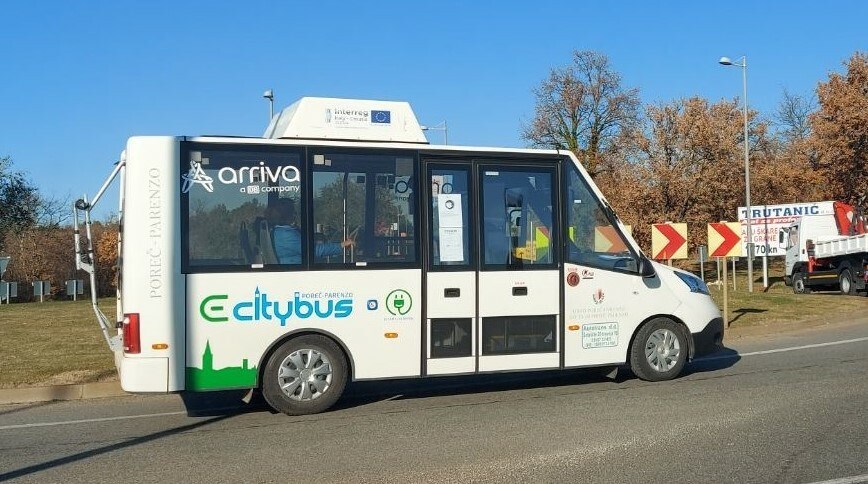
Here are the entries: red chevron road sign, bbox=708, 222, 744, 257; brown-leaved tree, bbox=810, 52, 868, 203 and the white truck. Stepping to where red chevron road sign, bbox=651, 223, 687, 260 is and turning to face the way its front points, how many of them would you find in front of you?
0

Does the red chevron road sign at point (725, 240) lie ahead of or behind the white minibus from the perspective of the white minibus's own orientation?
ahead

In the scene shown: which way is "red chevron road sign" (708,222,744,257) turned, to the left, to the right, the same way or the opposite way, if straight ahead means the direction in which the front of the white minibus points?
to the right

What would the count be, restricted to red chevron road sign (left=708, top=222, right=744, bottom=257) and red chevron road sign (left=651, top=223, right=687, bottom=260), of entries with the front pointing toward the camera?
2

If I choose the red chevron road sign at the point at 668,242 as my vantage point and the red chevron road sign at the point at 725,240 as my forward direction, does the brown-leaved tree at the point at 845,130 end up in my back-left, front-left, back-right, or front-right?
front-left

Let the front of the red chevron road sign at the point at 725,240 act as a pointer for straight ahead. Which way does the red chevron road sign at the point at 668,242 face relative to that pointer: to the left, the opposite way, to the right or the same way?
the same way

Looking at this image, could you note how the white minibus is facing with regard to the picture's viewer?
facing to the right of the viewer

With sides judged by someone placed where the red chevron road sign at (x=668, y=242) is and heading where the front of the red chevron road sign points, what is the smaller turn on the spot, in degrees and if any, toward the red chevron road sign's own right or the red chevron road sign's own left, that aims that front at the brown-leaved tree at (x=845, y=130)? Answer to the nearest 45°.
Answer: approximately 180°

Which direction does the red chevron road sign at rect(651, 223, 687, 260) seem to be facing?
toward the camera

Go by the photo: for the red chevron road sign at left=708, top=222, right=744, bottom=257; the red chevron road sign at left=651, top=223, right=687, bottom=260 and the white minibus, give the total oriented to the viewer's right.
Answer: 1

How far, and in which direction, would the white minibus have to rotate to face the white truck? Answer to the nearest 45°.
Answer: approximately 45° to its left

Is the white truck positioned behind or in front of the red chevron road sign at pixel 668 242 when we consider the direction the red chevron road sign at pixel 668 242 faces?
behind

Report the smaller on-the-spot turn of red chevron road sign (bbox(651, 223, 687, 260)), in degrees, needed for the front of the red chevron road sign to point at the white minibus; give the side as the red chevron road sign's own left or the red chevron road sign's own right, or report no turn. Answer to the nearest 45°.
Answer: approximately 45° to the red chevron road sign's own right

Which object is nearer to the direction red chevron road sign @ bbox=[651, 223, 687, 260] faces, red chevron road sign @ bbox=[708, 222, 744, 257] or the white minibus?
the white minibus

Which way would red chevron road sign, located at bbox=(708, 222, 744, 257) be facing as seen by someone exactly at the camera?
facing the viewer

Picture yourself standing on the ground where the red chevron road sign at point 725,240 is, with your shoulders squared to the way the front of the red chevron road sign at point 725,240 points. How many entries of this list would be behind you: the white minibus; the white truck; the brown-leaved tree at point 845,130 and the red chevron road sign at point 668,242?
2

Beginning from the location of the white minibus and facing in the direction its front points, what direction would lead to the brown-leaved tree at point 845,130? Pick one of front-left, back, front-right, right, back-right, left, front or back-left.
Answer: front-left

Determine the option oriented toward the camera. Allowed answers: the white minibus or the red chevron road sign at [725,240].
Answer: the red chevron road sign
